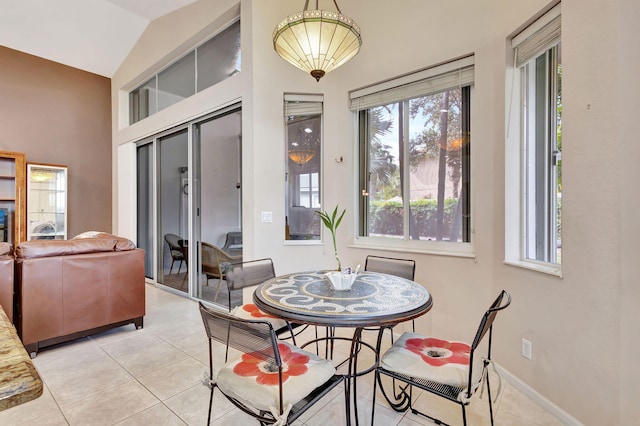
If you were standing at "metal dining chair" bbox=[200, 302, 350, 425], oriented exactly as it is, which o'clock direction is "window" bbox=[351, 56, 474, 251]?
The window is roughly at 12 o'clock from the metal dining chair.

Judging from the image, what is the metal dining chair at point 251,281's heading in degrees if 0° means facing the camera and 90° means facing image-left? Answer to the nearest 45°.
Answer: approximately 315°

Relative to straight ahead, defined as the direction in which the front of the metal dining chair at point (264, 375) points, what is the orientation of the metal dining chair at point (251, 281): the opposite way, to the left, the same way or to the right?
to the right

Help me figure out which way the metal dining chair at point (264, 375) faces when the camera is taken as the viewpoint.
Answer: facing away from the viewer and to the right of the viewer

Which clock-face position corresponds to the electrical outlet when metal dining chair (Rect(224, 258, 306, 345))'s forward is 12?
The electrical outlet is roughly at 11 o'clock from the metal dining chair.

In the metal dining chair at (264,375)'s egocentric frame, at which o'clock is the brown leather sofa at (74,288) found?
The brown leather sofa is roughly at 9 o'clock from the metal dining chair.

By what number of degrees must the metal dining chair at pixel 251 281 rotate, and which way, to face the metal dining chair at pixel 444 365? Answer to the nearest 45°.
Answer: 0° — it already faces it

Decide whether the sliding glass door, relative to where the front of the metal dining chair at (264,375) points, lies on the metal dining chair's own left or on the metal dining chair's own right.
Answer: on the metal dining chair's own left

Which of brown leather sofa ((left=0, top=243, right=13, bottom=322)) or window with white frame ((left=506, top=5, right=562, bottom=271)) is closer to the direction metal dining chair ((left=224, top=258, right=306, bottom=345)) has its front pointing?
the window with white frame

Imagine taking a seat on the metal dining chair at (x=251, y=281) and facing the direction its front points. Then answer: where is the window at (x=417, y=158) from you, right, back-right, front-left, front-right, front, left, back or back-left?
front-left

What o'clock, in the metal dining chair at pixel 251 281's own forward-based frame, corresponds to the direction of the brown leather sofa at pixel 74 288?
The brown leather sofa is roughly at 5 o'clock from the metal dining chair.

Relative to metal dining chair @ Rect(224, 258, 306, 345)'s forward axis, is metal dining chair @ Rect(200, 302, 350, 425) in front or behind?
in front

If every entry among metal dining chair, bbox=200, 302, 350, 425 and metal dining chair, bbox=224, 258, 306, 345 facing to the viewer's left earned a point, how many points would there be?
0
